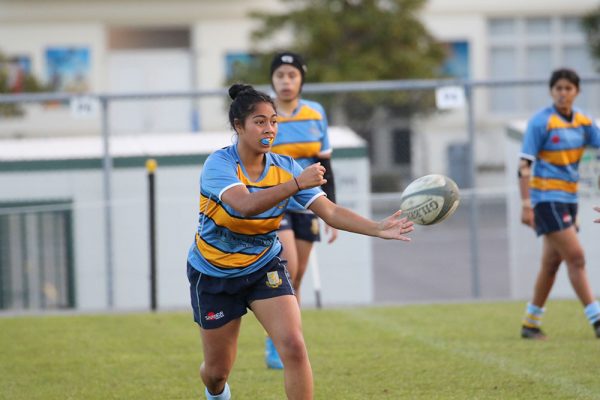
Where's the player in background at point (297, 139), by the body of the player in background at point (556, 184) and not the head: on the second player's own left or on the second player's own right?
on the second player's own right

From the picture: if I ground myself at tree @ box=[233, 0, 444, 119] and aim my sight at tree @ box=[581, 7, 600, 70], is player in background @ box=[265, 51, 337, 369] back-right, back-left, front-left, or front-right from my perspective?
back-right

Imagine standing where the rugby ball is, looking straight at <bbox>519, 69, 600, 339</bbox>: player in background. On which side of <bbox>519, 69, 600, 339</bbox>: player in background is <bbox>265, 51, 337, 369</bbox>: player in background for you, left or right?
left

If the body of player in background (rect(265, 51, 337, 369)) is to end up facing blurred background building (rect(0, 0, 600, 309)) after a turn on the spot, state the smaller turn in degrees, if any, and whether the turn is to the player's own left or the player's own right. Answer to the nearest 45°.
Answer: approximately 180°

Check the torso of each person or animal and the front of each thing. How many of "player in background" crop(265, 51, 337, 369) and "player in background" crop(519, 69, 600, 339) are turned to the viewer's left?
0

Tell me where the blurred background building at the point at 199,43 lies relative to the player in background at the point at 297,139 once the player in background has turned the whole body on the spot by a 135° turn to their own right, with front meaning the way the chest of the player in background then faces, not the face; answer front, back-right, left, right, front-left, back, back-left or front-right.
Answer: front-right

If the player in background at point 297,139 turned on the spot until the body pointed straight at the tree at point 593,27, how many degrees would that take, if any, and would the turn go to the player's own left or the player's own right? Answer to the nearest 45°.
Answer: approximately 180°

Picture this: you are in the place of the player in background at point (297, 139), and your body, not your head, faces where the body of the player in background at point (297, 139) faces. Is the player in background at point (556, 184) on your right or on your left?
on your left

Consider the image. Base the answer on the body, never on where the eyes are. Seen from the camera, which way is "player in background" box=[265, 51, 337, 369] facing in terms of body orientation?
toward the camera

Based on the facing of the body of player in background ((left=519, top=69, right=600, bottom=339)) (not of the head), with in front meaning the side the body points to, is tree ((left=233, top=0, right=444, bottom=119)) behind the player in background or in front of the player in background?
behind
